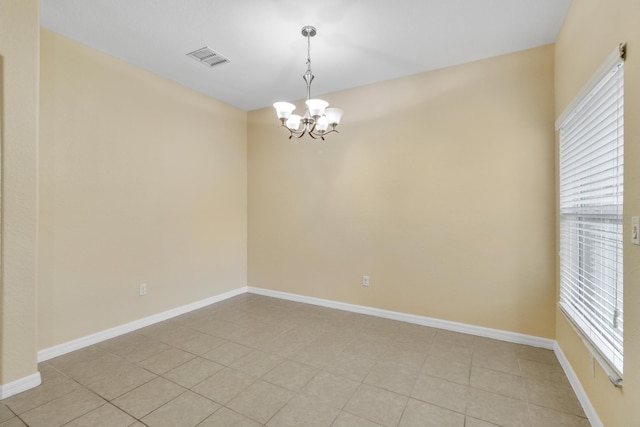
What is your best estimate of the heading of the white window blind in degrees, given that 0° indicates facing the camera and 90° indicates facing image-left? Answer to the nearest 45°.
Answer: approximately 90°
